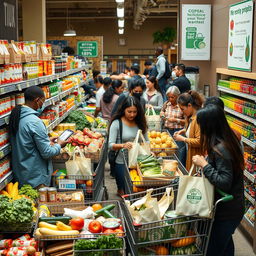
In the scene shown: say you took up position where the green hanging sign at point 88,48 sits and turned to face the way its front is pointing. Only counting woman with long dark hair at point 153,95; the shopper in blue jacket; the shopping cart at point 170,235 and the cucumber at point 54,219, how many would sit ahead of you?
4

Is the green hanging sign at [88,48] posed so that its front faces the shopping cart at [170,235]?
yes

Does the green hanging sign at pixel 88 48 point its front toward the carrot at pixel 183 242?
yes

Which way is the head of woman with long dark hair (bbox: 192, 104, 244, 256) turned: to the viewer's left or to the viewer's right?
to the viewer's left

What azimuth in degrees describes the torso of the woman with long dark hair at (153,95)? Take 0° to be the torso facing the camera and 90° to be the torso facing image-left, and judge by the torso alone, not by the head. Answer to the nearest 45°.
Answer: approximately 45°

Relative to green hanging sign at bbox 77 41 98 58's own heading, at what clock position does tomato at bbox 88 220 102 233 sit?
The tomato is roughly at 12 o'clock from the green hanging sign.

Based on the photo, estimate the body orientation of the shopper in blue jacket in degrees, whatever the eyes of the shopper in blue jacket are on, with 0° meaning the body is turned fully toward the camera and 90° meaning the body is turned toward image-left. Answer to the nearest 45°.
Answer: approximately 225°
